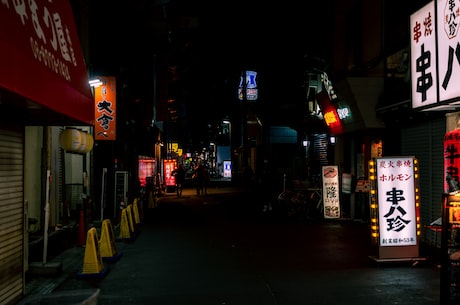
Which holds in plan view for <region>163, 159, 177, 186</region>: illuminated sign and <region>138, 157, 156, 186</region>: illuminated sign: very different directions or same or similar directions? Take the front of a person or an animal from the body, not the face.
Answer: same or similar directions

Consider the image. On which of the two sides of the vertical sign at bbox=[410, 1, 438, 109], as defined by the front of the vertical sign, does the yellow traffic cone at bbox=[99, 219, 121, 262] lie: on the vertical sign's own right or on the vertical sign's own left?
on the vertical sign's own right

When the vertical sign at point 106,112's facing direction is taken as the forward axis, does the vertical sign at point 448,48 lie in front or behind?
in front

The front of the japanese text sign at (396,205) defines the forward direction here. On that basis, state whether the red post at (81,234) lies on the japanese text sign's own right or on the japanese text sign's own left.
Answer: on the japanese text sign's own right

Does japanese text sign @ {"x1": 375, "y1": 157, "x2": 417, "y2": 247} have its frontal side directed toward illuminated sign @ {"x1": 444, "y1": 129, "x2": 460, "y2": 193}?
no

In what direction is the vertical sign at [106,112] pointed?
toward the camera

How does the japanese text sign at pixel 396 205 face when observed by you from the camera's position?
facing the viewer

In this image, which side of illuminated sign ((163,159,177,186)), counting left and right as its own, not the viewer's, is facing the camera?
front

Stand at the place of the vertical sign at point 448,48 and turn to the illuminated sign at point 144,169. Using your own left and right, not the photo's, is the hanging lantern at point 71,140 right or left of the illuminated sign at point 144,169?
left

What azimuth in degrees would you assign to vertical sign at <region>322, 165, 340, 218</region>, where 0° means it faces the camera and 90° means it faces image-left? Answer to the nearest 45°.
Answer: approximately 0°

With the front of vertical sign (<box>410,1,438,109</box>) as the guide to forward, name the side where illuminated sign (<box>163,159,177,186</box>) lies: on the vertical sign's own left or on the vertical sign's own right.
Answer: on the vertical sign's own right

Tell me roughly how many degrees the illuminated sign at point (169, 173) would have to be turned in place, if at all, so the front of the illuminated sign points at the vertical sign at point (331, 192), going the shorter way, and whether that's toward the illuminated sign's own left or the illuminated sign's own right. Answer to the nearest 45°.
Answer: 0° — it already faces it

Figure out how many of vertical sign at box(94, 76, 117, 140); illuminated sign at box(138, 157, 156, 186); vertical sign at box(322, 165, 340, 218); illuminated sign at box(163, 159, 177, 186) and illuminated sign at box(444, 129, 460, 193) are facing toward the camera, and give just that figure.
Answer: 5

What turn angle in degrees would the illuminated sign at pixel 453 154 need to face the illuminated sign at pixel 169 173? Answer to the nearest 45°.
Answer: approximately 135° to its right

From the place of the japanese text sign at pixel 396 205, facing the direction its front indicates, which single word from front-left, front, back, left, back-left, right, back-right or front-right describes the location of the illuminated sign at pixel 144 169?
back-right

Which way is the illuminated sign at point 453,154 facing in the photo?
toward the camera
